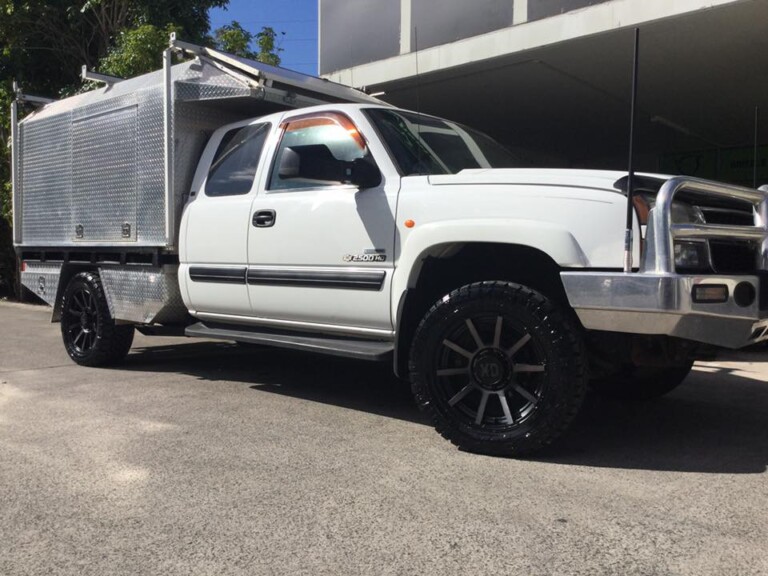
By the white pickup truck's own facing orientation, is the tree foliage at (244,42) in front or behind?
behind

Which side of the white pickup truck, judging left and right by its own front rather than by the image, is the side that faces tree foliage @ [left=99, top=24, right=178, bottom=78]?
back

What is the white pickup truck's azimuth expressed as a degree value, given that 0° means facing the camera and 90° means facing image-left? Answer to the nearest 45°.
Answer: approximately 315°

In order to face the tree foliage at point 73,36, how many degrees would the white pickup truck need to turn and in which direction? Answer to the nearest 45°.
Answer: approximately 180°

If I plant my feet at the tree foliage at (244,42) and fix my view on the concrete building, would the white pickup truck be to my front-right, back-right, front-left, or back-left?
front-right
